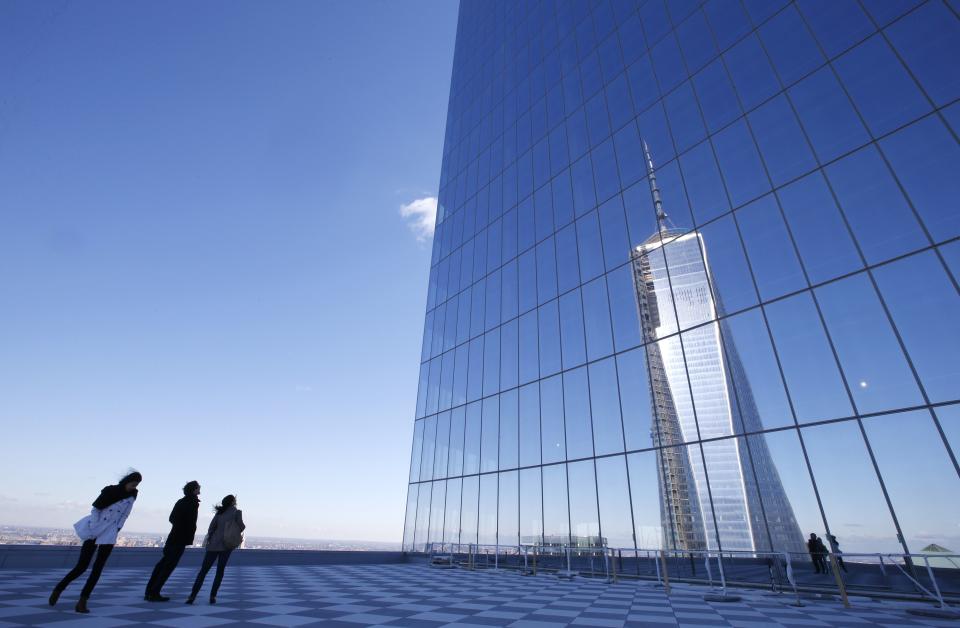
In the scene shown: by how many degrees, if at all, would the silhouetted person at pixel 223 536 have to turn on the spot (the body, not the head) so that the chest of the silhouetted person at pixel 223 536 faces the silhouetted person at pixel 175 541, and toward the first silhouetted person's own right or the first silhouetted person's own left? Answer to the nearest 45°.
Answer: approximately 90° to the first silhouetted person's own left

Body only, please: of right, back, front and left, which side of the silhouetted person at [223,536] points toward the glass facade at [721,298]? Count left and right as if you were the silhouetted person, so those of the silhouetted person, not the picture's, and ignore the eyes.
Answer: right

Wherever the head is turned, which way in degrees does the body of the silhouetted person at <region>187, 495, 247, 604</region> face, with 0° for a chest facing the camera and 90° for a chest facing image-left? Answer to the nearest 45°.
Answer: approximately 180°

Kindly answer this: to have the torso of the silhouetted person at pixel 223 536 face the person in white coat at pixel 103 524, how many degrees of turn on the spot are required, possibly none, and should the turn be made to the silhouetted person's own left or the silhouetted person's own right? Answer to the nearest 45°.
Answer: approximately 135° to the silhouetted person's own left
